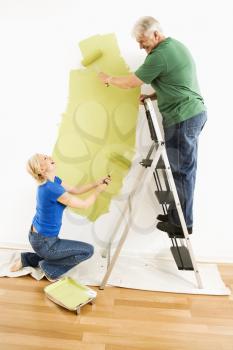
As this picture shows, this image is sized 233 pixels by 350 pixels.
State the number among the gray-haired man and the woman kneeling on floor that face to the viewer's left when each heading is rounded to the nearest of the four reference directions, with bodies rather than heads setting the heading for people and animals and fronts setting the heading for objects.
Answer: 1

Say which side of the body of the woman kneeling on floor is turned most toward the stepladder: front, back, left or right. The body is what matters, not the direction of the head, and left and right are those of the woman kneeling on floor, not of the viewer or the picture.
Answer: front

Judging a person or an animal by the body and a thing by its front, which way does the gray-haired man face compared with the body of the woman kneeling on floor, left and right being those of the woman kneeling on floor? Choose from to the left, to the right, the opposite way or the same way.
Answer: the opposite way

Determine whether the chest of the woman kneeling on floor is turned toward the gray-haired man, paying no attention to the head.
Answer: yes

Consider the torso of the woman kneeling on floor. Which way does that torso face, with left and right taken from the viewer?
facing to the right of the viewer

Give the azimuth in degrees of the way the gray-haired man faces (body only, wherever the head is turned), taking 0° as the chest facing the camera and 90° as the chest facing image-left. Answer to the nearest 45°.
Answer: approximately 90°
